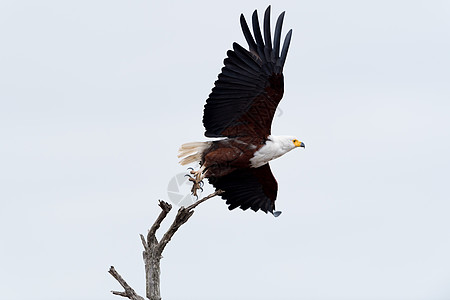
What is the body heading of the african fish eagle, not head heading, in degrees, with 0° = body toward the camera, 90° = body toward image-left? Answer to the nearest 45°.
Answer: approximately 270°
